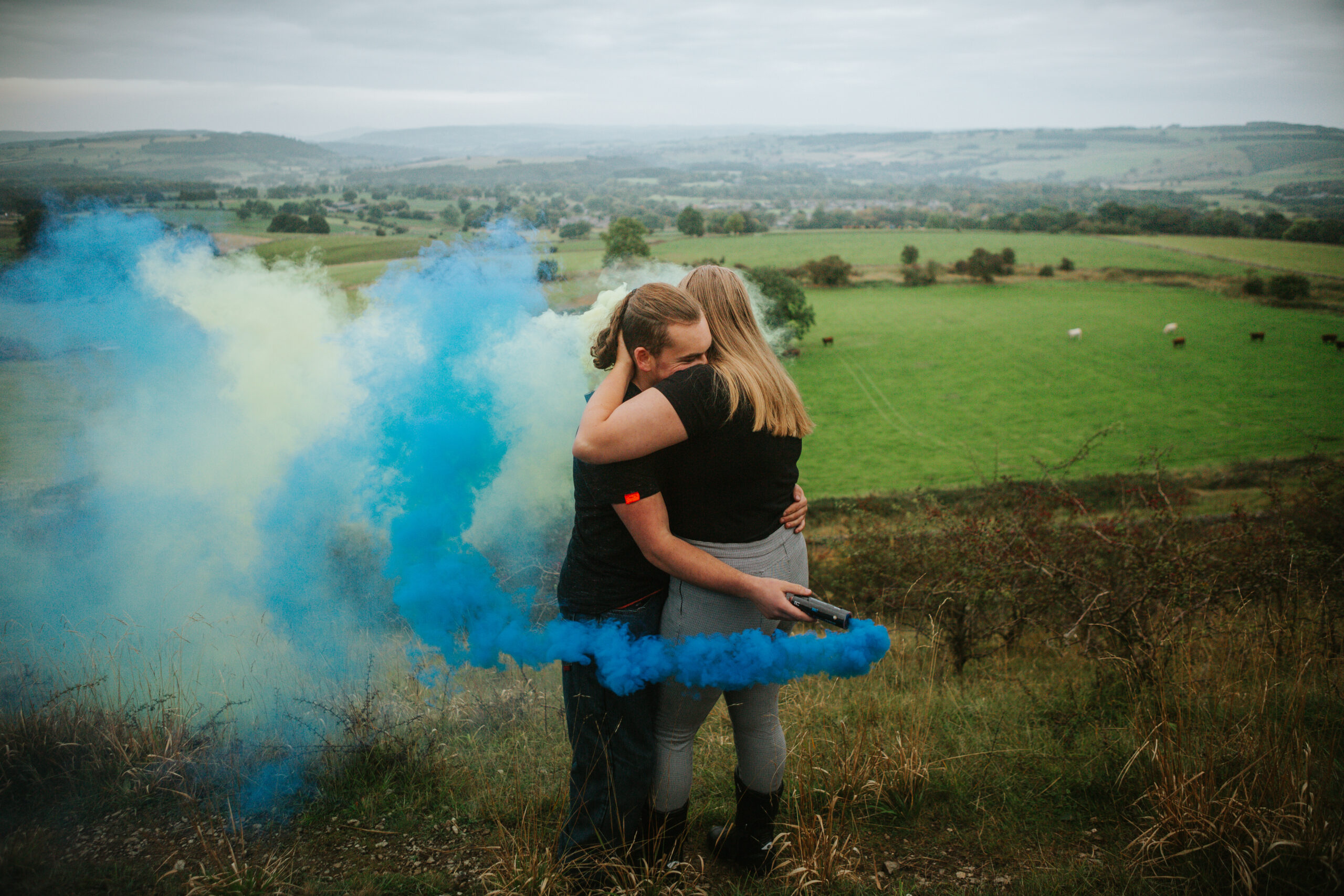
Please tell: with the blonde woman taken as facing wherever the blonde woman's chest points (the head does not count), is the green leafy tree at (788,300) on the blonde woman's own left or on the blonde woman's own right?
on the blonde woman's own right

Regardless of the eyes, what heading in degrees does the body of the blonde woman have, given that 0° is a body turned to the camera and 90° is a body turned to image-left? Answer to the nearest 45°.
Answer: approximately 135°

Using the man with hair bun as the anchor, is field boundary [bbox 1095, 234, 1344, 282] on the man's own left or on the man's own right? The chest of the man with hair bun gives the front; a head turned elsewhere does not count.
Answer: on the man's own left

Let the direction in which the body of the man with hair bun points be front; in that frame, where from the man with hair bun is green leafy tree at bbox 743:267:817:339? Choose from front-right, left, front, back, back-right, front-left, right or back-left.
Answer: left

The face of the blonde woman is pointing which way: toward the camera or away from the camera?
away from the camera

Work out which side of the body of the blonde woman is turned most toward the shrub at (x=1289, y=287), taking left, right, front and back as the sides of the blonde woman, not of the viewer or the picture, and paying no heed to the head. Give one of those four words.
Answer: right

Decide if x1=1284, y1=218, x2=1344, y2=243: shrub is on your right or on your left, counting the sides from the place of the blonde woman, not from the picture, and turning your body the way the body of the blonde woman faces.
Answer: on your right

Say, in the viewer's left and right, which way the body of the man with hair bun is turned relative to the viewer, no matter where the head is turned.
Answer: facing to the right of the viewer
